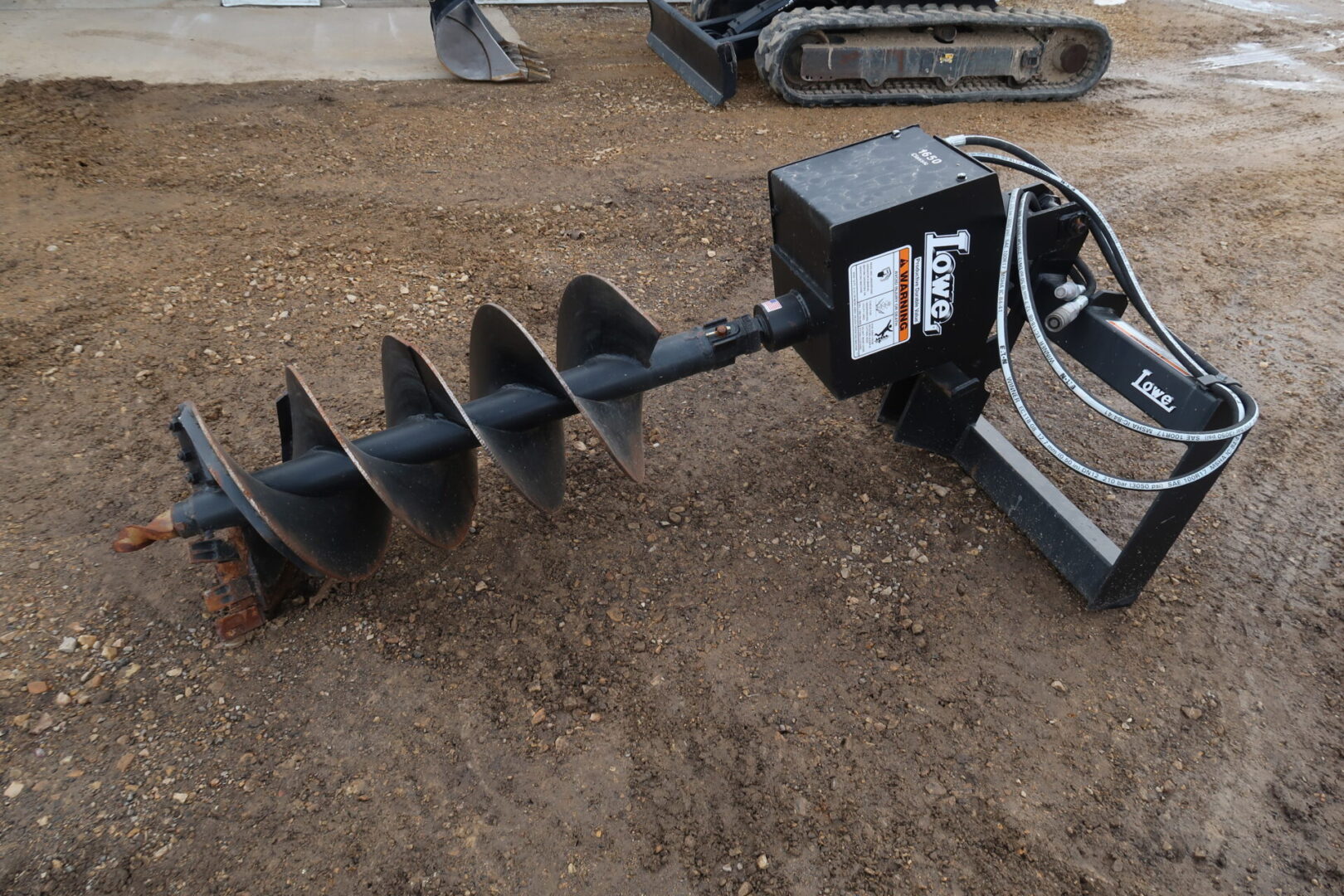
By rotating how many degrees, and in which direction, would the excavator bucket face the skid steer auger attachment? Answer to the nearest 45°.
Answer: approximately 90° to its right

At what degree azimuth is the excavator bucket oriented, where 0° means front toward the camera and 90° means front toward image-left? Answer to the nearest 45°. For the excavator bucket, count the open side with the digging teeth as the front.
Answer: approximately 270°
